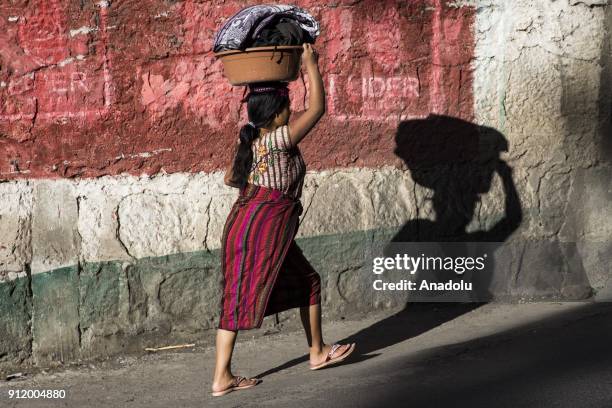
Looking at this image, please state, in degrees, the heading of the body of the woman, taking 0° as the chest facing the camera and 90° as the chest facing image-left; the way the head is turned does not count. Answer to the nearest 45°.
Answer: approximately 225°
